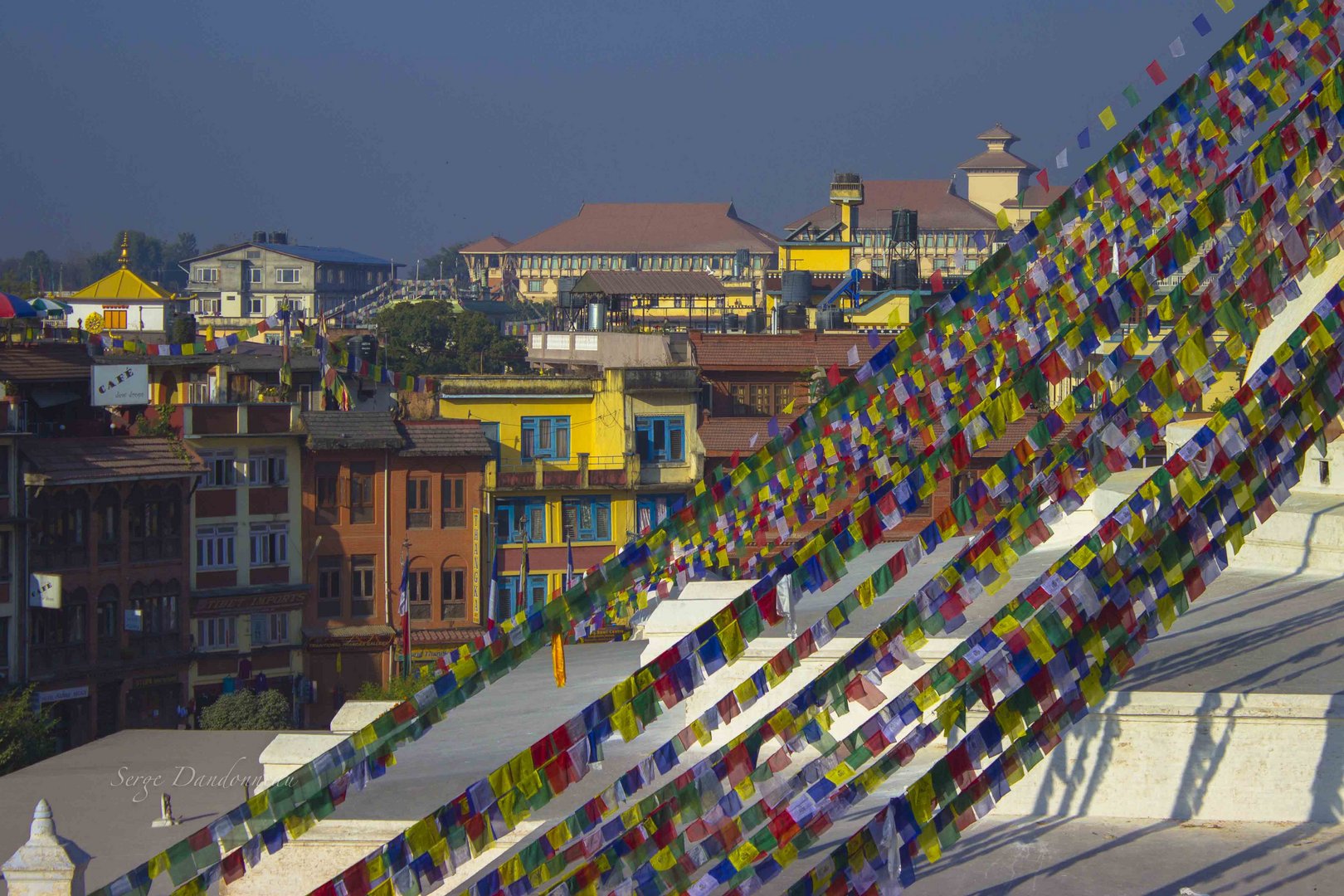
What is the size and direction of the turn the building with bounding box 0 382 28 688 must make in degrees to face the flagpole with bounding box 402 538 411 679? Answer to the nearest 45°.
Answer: approximately 45° to its left

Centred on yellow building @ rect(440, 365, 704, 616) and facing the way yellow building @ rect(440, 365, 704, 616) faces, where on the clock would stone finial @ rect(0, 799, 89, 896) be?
The stone finial is roughly at 12 o'clock from the yellow building.

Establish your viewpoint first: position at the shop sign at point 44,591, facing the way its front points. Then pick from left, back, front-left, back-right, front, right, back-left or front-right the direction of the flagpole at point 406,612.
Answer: left

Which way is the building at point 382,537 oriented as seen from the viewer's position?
toward the camera

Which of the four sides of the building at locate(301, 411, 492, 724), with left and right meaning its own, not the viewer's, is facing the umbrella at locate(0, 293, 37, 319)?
right

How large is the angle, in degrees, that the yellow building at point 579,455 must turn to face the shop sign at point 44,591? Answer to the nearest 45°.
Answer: approximately 45° to its right

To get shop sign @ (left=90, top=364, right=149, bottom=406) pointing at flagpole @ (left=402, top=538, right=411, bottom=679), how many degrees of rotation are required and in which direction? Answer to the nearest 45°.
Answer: approximately 45° to its left

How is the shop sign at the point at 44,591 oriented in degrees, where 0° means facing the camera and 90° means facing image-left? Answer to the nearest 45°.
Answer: approximately 0°

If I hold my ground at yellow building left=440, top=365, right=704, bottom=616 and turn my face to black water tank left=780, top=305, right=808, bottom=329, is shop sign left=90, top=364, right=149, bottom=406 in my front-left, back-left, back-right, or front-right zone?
back-left

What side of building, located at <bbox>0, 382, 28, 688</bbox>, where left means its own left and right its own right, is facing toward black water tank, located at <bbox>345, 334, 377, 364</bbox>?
left

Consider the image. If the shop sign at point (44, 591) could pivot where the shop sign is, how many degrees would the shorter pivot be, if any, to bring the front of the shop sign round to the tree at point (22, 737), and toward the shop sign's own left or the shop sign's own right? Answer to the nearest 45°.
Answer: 0° — it already faces it

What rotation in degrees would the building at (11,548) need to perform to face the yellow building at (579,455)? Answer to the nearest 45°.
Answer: approximately 45° to its left

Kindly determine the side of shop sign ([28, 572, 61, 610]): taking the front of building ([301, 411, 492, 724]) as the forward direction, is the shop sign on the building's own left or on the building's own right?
on the building's own right

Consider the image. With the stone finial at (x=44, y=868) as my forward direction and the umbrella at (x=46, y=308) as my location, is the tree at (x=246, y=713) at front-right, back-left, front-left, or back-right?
front-left
